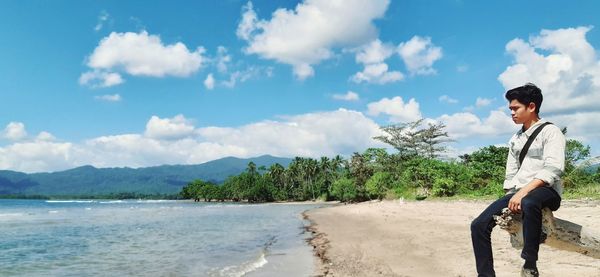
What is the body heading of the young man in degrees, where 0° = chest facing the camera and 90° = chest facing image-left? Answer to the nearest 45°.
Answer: approximately 45°
